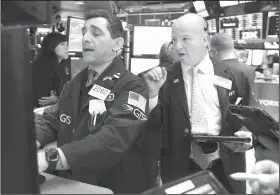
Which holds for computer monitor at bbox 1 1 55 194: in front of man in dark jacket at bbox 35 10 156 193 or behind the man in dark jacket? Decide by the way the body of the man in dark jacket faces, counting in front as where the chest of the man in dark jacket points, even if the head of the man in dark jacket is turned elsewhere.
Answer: in front

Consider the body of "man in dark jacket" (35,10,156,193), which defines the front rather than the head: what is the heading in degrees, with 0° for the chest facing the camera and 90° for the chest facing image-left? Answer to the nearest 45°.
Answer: approximately 45°

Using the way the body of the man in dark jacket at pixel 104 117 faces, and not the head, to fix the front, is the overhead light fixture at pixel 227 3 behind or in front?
behind

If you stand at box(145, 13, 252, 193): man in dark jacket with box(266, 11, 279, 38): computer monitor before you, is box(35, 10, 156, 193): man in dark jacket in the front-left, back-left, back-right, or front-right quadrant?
back-left

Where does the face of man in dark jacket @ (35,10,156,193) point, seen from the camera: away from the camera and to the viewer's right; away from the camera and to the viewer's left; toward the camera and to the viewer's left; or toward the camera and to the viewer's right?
toward the camera and to the viewer's left

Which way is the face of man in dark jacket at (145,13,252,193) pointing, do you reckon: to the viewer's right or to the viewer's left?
to the viewer's left

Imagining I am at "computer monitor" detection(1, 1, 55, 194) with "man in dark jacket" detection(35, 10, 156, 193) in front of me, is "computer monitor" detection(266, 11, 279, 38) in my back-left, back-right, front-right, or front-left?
front-right

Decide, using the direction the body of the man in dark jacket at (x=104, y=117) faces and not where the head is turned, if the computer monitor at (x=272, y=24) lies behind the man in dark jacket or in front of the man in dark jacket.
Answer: behind
